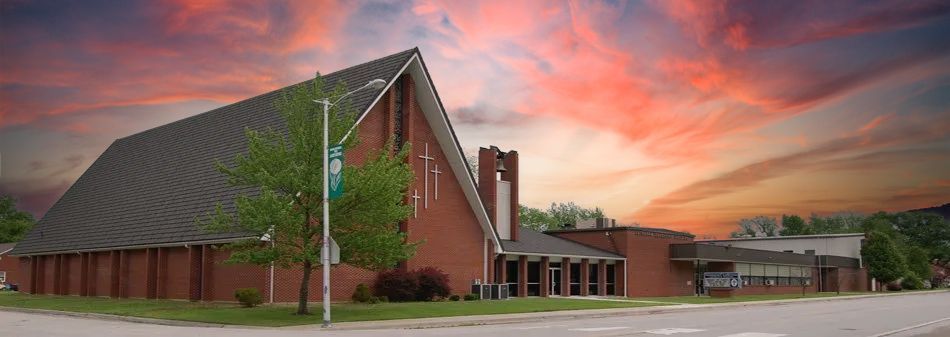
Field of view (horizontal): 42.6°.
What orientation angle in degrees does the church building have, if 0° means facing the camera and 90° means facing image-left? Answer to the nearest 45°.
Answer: approximately 315°

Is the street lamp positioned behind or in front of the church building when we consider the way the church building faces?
in front

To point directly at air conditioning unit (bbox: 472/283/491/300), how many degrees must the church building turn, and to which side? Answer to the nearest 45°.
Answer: approximately 45° to its left

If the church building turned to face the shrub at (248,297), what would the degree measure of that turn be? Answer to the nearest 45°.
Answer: approximately 45° to its right

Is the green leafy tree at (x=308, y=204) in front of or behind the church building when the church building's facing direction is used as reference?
in front
